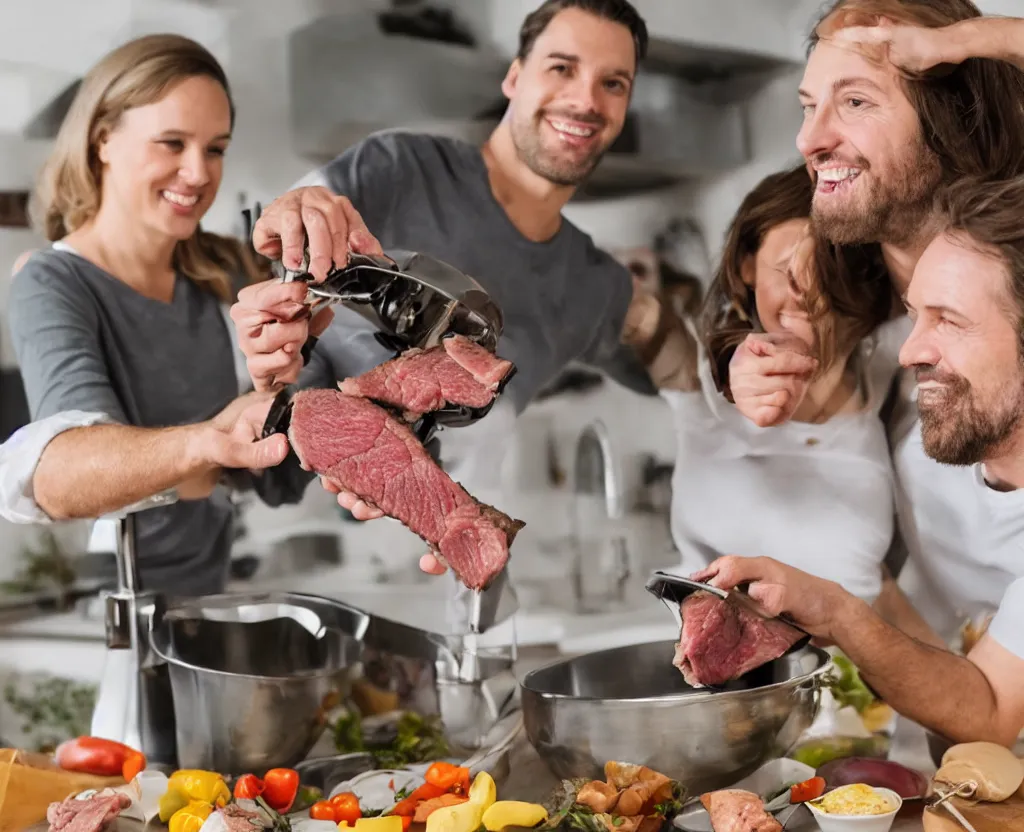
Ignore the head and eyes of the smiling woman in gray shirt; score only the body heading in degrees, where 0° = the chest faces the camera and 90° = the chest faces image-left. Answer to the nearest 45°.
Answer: approximately 315°

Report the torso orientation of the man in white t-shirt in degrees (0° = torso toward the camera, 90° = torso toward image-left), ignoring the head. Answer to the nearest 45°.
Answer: approximately 90°

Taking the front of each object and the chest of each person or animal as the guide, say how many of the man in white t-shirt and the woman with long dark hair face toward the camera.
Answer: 1

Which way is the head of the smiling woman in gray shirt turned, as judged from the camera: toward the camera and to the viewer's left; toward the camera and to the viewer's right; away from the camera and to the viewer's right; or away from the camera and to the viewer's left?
toward the camera and to the viewer's right

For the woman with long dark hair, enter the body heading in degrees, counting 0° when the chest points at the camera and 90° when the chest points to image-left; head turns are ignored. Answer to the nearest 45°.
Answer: approximately 0°

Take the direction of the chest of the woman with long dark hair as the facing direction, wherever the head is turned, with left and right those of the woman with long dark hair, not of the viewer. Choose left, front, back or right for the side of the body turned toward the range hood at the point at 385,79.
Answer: right

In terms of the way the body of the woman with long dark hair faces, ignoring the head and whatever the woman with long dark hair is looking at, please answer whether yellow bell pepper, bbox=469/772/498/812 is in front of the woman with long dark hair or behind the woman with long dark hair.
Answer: in front

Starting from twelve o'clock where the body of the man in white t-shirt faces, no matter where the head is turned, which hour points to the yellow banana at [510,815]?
The yellow banana is roughly at 11 o'clock from the man in white t-shirt.

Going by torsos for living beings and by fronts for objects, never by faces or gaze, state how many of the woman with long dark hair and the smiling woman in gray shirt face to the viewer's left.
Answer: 0

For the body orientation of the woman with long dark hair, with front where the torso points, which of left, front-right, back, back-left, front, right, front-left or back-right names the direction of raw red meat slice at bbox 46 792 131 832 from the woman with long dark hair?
front-right

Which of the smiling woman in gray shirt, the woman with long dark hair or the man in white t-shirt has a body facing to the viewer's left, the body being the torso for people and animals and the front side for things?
the man in white t-shirt

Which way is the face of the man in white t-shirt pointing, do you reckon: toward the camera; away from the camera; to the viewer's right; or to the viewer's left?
to the viewer's left

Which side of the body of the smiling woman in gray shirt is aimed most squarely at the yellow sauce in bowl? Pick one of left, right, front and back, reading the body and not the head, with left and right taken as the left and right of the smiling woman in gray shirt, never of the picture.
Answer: front
